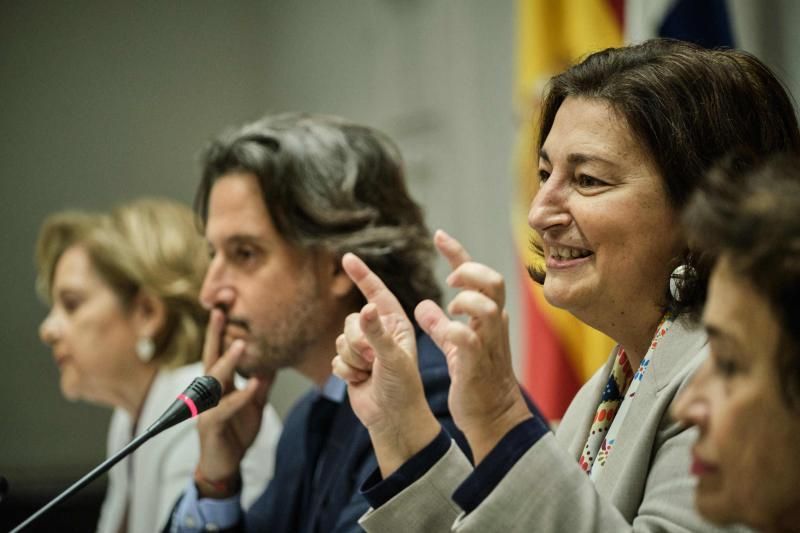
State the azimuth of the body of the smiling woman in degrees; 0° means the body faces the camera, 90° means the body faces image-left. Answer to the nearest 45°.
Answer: approximately 45°

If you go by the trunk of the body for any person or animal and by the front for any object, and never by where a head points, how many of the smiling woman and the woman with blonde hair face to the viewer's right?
0

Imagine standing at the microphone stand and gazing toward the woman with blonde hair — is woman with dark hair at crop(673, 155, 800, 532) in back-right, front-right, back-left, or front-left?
back-right

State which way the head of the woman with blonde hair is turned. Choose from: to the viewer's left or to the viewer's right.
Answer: to the viewer's left

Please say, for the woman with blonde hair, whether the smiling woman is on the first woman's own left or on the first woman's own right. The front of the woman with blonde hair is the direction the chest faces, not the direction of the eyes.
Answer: on the first woman's own left

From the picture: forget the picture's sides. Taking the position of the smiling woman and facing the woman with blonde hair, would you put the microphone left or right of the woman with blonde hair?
left

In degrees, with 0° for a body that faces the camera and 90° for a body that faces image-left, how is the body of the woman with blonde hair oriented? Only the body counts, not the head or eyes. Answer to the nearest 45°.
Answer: approximately 90°

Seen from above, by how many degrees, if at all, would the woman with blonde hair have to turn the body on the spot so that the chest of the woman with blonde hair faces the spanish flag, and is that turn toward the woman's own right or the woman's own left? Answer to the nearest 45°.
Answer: approximately 180°

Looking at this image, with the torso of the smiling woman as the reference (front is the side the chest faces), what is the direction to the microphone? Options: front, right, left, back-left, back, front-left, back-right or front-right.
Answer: front-right

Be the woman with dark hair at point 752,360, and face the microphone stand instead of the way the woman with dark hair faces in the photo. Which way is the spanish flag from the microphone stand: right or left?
right

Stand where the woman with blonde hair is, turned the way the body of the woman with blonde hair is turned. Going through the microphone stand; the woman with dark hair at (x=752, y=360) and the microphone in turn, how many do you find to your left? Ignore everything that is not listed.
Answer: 3

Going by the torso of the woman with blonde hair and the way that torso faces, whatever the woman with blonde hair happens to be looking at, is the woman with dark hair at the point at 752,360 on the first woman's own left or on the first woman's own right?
on the first woman's own left

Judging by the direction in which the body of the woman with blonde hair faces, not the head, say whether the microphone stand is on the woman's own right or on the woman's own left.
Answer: on the woman's own left
